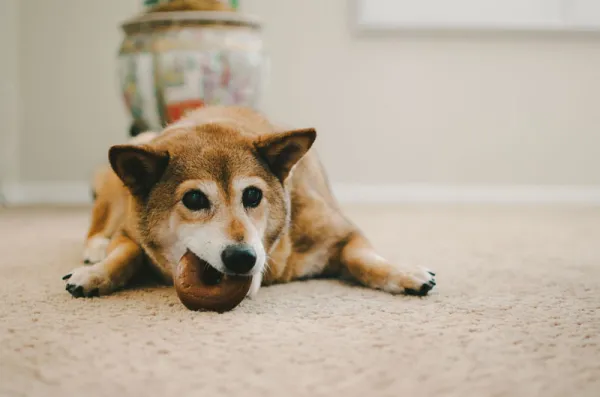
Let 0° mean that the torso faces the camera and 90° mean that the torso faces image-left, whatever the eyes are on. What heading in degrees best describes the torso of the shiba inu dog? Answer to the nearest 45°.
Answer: approximately 0°

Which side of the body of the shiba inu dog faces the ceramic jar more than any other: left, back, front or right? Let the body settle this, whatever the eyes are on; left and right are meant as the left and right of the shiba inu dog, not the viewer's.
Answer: back
